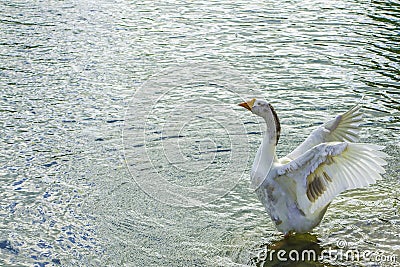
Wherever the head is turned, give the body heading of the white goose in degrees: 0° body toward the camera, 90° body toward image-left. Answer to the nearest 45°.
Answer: approximately 90°
